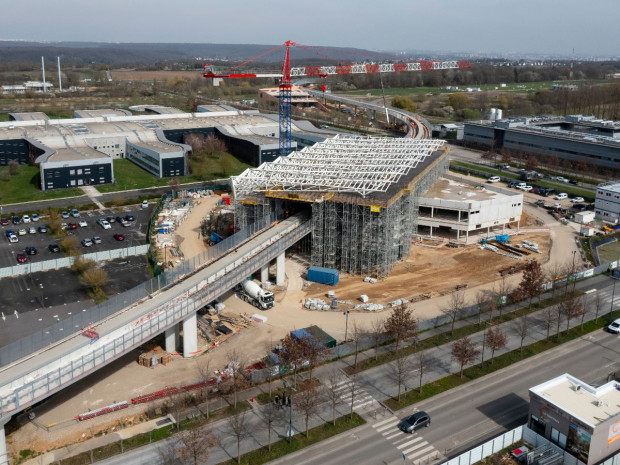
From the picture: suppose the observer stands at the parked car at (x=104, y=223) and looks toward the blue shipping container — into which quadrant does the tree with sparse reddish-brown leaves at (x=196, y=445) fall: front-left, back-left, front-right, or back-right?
front-right

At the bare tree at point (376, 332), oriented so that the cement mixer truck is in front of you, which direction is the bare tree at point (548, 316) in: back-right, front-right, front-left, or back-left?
back-right

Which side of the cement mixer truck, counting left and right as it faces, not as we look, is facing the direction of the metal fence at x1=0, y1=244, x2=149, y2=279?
back

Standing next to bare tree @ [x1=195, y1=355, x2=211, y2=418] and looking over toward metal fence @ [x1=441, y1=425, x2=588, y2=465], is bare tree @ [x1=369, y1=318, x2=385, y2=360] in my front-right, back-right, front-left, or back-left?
front-left

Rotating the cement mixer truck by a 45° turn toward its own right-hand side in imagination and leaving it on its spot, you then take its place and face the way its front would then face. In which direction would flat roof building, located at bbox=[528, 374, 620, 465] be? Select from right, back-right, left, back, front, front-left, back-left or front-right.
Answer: front-left

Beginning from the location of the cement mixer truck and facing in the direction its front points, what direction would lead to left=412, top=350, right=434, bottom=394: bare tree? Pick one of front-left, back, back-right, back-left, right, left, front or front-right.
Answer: front

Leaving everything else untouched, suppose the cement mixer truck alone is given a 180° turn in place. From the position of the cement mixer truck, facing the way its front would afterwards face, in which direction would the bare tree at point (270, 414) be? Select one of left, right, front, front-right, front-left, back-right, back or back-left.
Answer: back-left

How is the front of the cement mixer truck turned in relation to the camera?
facing the viewer and to the right of the viewer

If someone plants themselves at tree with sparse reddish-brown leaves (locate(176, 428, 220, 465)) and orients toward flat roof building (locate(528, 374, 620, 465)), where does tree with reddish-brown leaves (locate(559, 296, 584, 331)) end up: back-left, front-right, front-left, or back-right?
front-left

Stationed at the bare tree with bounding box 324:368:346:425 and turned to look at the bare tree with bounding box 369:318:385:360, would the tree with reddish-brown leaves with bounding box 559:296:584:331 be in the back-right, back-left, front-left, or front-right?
front-right

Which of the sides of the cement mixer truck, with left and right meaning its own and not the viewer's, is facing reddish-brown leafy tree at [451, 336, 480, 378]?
front

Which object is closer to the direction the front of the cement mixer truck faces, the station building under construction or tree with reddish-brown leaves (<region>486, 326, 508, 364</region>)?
the tree with reddish-brown leaves

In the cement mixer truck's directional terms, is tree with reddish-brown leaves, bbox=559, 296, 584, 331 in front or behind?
in front

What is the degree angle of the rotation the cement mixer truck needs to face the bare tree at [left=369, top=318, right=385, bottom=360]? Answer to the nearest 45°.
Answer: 0° — it already faces it

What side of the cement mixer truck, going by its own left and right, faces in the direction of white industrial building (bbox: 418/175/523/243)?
left

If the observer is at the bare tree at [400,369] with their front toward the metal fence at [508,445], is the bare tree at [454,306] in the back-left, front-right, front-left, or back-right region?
back-left
